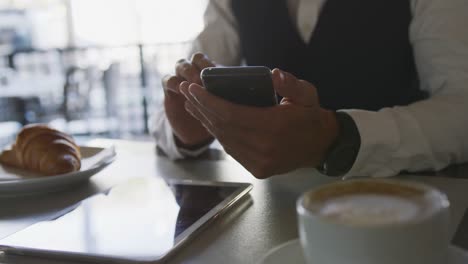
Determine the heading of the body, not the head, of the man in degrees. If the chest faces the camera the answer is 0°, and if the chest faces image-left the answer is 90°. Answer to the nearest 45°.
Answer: approximately 45°
